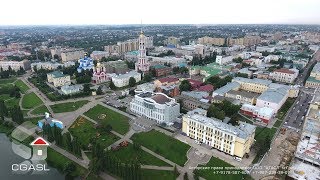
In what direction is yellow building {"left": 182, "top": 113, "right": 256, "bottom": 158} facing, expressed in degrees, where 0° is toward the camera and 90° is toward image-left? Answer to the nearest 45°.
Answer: approximately 45°
